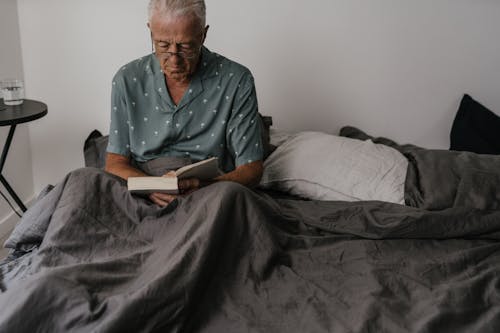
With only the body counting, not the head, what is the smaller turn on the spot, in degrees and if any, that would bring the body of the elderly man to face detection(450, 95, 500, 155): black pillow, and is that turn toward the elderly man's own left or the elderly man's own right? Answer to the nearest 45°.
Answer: approximately 90° to the elderly man's own left

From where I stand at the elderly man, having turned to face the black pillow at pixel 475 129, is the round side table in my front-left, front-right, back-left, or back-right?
back-left

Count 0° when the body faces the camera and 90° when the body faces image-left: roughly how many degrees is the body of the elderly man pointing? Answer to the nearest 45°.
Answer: approximately 0°

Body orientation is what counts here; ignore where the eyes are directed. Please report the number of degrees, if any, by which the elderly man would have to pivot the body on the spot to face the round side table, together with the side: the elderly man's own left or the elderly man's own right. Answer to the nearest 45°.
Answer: approximately 90° to the elderly man's own right

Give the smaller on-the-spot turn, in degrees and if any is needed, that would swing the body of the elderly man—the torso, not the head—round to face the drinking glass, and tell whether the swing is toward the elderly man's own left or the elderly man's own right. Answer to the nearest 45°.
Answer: approximately 90° to the elderly man's own right
